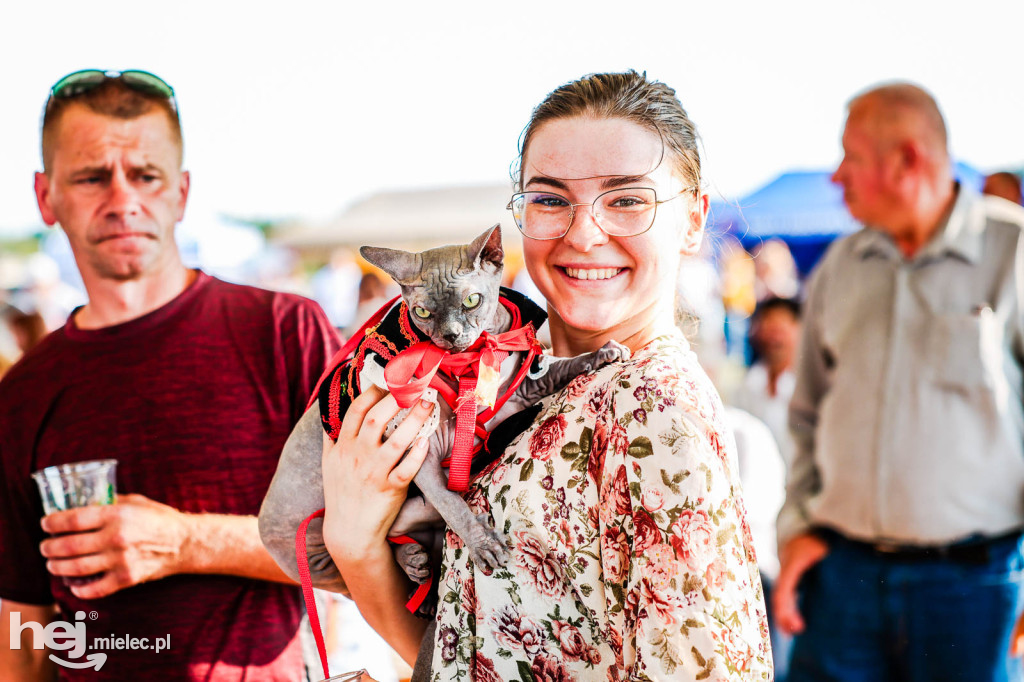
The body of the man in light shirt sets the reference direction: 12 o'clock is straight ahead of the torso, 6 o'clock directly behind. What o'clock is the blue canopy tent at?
The blue canopy tent is roughly at 4 o'clock from the man in light shirt.

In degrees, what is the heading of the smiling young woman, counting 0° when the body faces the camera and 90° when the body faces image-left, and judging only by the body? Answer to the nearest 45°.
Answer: approximately 45°

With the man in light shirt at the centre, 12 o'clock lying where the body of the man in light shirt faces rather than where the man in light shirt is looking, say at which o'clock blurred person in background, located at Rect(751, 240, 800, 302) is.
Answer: The blurred person in background is roughly at 4 o'clock from the man in light shirt.

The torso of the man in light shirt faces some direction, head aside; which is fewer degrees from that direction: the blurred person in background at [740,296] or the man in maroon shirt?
the man in maroon shirt

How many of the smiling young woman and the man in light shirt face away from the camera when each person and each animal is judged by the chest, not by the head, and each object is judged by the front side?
0

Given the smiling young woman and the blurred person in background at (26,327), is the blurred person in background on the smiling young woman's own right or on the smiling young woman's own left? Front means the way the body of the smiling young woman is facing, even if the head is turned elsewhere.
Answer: on the smiling young woman's own right

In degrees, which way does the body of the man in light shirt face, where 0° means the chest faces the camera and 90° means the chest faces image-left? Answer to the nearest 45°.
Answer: approximately 45°
